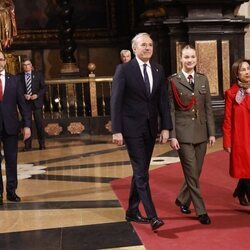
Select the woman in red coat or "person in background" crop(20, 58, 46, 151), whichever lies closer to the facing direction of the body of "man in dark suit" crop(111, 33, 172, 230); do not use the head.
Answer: the woman in red coat

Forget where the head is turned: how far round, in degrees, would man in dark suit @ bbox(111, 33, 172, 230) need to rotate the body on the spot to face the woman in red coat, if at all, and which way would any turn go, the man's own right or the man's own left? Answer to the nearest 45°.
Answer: approximately 90° to the man's own left

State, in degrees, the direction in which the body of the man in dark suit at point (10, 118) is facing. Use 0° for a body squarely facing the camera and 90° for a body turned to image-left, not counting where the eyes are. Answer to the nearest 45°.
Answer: approximately 0°
